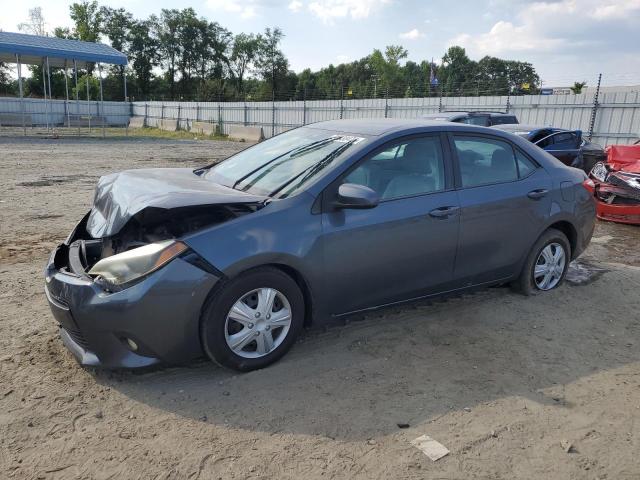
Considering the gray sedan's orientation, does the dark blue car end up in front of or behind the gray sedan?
behind

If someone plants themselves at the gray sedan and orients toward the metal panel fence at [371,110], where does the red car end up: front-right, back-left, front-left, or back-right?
front-right

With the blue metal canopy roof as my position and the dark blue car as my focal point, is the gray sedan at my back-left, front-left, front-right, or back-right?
front-right

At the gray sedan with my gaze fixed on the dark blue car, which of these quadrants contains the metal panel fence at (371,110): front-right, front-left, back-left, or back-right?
front-left

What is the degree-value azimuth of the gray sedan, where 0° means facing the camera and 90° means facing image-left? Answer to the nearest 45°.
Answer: approximately 45°

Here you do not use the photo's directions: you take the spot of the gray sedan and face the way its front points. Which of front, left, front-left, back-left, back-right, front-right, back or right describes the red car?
back
